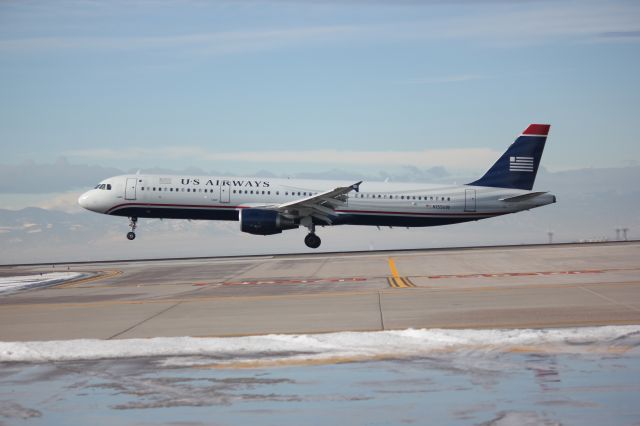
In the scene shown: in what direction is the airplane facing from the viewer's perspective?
to the viewer's left
